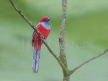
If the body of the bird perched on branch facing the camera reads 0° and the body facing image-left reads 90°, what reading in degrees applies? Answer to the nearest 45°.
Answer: approximately 315°
